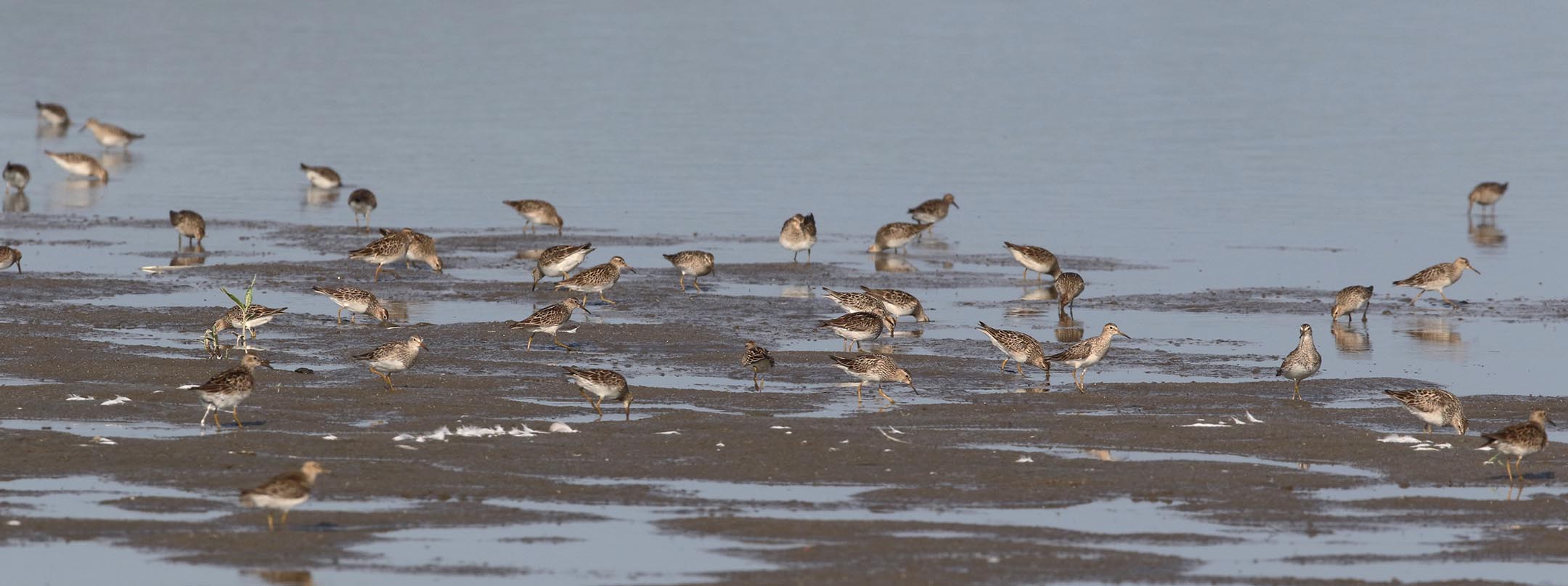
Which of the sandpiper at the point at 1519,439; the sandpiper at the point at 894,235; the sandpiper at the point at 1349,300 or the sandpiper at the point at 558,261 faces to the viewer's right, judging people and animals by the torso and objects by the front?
the sandpiper at the point at 1519,439

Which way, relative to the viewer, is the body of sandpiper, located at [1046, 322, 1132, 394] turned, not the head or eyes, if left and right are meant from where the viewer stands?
facing to the right of the viewer

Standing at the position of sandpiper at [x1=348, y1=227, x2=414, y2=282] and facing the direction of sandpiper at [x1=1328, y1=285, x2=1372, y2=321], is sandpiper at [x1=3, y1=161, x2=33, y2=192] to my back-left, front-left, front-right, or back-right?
back-left

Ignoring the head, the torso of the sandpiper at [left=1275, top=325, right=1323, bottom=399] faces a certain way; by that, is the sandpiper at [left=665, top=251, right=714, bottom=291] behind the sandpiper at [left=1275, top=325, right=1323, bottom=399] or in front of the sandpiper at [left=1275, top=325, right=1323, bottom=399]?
behind

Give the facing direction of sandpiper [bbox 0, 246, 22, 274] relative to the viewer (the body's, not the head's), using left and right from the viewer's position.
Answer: facing to the right of the viewer

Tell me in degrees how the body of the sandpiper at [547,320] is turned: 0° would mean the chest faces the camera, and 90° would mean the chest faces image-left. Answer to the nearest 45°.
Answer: approximately 270°

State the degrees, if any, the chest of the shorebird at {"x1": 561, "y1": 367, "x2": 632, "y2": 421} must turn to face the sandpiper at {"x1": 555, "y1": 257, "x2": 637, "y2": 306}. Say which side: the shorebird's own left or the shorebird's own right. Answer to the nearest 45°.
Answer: approximately 90° to the shorebird's own left

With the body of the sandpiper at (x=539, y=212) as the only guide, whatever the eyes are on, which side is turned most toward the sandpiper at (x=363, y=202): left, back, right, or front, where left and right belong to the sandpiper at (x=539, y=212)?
back

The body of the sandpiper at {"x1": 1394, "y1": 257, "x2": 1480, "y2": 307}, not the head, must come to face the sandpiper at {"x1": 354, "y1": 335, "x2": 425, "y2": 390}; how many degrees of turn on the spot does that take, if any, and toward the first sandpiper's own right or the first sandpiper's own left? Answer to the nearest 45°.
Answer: approximately 135° to the first sandpiper's own right
